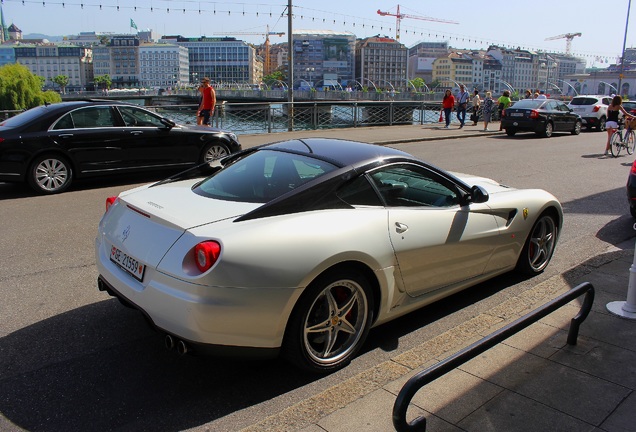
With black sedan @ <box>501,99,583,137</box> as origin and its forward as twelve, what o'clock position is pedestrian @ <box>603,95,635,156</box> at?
The pedestrian is roughly at 4 o'clock from the black sedan.

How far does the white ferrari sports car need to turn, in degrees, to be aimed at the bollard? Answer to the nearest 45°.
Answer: approximately 45° to its right

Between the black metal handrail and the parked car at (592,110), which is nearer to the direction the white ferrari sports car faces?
the parked car

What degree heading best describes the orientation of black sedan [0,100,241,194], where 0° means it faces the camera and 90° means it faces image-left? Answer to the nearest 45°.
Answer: approximately 270°

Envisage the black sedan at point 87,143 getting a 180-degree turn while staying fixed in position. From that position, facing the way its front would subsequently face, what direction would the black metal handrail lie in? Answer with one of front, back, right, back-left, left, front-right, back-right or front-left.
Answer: left

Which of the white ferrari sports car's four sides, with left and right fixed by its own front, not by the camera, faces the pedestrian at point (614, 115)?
front

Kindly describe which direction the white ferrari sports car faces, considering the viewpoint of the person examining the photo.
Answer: facing away from the viewer and to the right of the viewer

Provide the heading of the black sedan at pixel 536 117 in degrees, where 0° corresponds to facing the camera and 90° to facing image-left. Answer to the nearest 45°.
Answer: approximately 225°

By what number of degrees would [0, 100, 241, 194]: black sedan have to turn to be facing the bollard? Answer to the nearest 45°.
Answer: approximately 45° to its right

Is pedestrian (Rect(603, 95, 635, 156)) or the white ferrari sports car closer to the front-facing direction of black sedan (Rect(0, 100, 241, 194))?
the pedestrian
